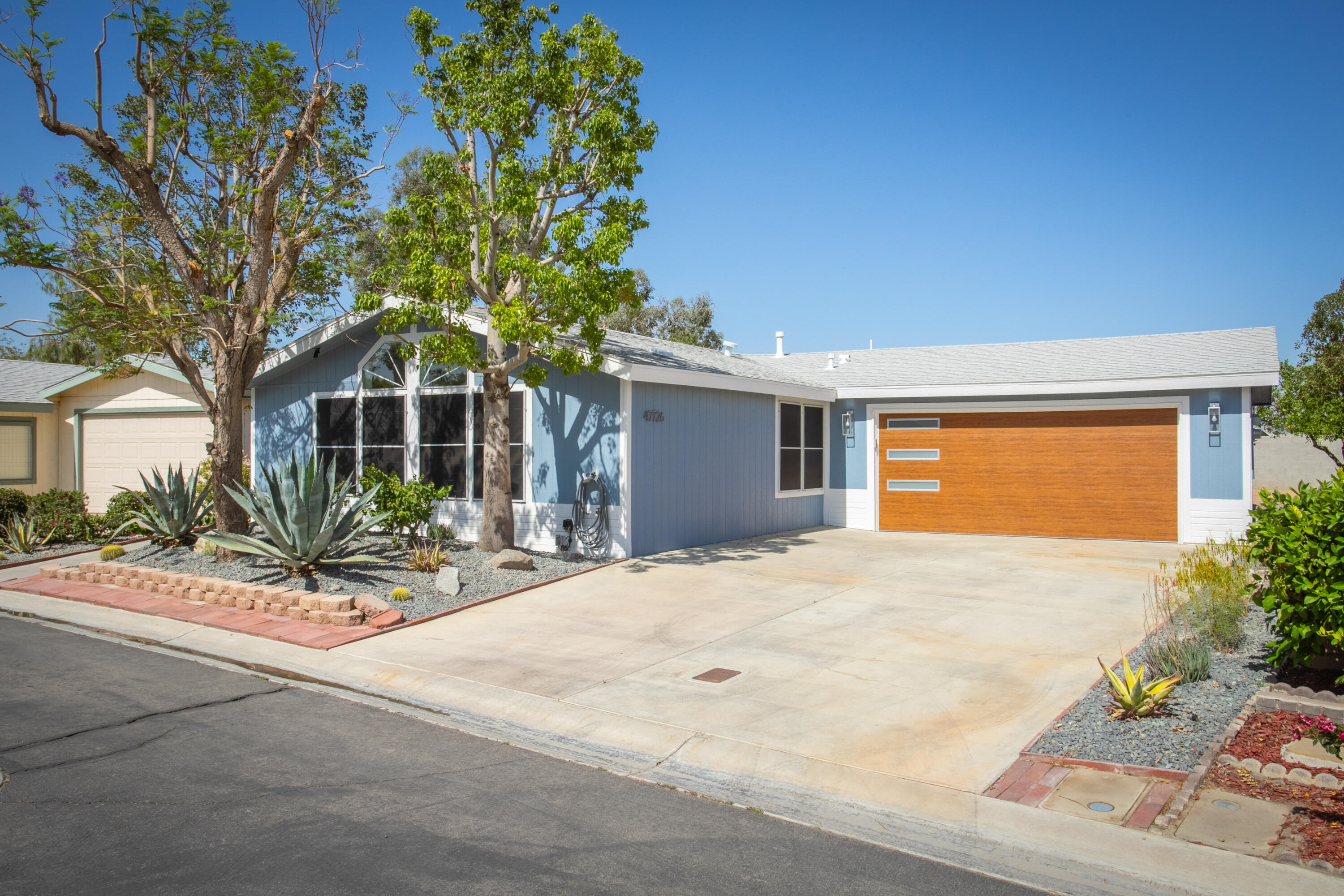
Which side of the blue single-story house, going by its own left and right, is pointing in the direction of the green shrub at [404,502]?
front

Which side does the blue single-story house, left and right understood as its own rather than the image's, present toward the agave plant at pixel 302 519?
front

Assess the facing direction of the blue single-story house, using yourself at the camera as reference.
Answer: facing the viewer and to the left of the viewer

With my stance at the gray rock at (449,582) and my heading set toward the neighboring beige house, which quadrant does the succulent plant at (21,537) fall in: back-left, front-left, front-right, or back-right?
front-left

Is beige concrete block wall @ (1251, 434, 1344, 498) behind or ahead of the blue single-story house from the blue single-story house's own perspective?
behind

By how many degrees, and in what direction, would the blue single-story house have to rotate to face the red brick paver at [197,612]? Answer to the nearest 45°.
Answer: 0° — it already faces it

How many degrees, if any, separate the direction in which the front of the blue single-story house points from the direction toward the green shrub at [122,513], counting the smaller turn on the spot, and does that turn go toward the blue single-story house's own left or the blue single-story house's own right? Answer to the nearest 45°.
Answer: approximately 45° to the blue single-story house's own right

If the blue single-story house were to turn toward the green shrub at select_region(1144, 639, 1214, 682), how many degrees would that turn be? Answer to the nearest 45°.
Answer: approximately 45° to its left

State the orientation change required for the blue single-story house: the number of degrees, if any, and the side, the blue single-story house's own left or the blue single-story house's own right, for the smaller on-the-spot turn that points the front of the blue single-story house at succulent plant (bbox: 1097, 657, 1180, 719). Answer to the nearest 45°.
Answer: approximately 45° to the blue single-story house's own left

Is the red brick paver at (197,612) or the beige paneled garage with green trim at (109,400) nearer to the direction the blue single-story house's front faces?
the red brick paver

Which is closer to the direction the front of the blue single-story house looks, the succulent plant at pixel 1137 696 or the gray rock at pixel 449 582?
the gray rock

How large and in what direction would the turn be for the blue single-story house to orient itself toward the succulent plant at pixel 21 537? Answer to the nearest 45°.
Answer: approximately 45° to its right
